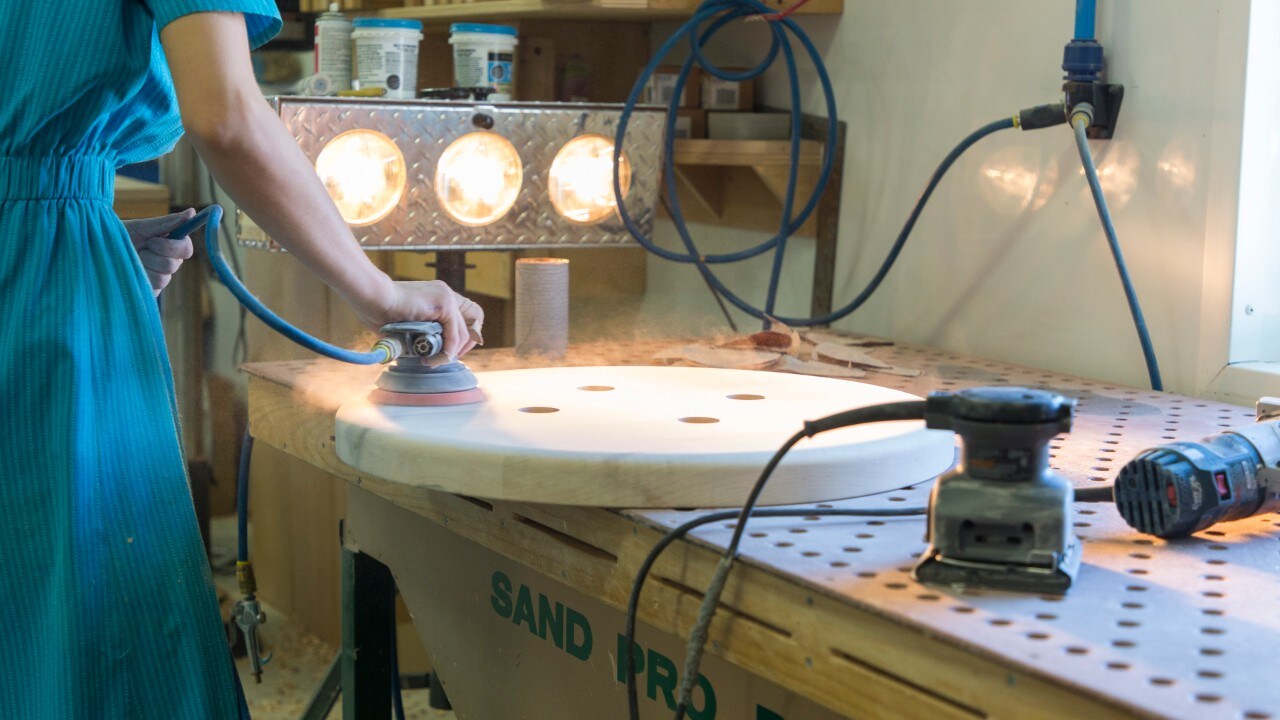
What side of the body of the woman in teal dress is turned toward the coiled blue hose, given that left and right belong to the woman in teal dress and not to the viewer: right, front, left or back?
front

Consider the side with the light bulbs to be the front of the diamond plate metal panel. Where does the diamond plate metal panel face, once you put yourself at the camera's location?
facing the viewer

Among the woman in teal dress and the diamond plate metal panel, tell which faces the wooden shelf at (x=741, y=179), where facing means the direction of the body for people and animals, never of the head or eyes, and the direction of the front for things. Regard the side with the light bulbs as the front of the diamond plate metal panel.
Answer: the woman in teal dress

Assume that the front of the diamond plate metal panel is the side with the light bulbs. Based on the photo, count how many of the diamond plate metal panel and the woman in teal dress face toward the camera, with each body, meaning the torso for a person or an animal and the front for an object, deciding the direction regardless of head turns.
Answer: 1

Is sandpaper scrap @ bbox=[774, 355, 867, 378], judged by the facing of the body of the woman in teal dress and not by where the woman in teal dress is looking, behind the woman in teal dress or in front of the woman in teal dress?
in front

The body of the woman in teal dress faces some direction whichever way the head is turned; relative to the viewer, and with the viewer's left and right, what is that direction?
facing away from the viewer and to the right of the viewer

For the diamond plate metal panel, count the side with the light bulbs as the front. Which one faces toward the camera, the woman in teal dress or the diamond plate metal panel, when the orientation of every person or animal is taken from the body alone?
the diamond plate metal panel

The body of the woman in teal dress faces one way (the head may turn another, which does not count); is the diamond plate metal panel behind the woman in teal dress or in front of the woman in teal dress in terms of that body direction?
in front

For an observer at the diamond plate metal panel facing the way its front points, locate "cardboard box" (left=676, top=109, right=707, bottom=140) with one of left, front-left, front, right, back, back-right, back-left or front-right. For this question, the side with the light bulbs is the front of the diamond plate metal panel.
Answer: back-left

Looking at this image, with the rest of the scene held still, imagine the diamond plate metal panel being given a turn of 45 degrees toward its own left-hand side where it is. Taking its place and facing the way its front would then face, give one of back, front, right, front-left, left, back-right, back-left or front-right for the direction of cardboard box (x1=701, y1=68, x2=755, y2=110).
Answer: left
